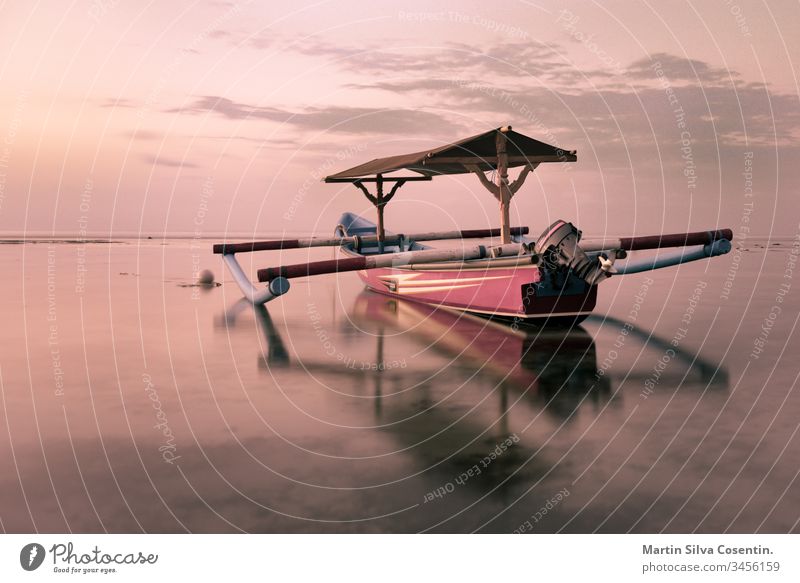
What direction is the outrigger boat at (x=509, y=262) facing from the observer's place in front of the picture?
facing away from the viewer and to the left of the viewer
